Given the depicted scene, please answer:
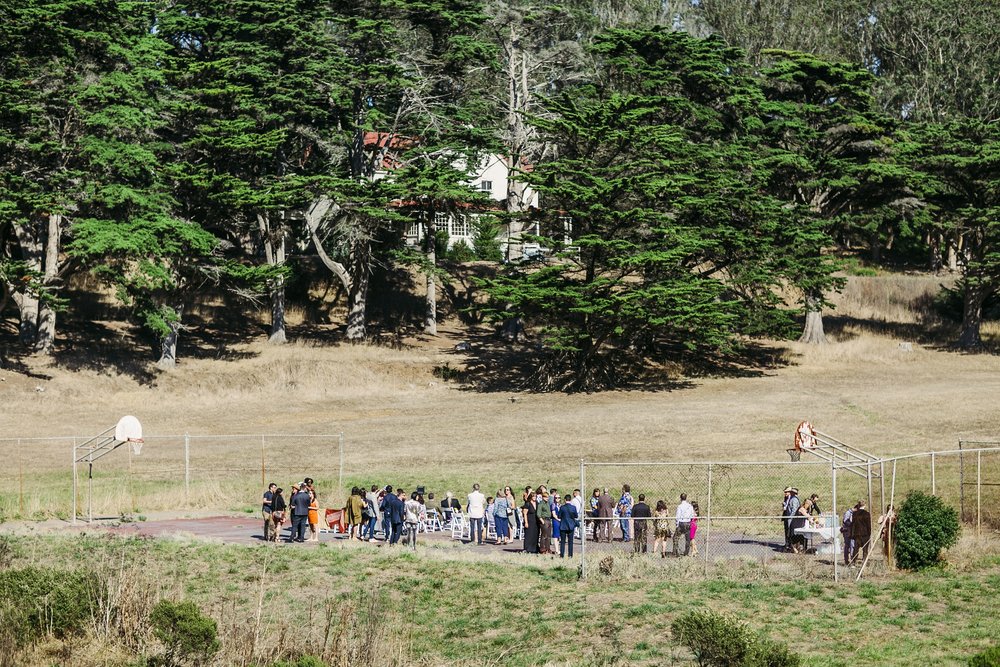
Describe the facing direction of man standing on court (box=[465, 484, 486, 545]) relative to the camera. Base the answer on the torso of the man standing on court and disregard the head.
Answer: away from the camera

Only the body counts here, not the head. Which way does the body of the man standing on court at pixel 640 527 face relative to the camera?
away from the camera

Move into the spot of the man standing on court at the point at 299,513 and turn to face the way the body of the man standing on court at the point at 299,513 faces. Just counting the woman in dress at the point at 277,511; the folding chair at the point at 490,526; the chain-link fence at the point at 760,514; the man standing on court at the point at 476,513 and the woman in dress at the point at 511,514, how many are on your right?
4

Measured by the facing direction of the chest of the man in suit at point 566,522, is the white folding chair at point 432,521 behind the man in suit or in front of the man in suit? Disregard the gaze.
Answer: in front

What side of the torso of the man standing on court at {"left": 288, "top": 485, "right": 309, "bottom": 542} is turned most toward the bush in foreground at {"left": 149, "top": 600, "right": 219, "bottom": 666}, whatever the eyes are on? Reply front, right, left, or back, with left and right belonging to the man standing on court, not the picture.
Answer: back

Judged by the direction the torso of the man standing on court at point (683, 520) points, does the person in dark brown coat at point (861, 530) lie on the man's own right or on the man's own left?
on the man's own right

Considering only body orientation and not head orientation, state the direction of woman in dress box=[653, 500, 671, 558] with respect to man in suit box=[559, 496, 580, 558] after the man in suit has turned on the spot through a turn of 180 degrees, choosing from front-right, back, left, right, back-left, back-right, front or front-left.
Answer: left

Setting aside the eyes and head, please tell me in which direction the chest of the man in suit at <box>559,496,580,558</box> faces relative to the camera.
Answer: away from the camera
